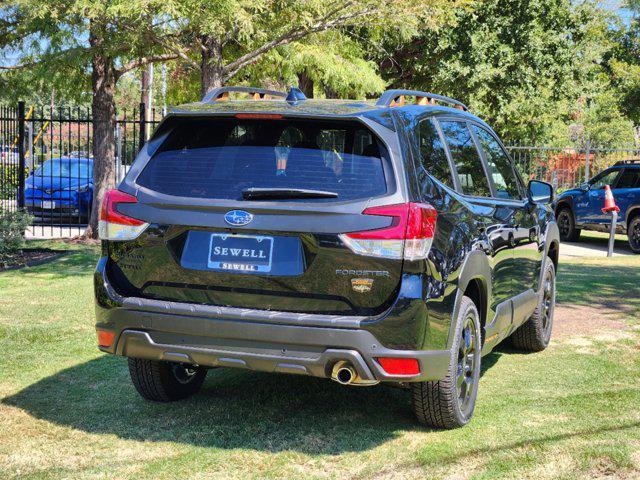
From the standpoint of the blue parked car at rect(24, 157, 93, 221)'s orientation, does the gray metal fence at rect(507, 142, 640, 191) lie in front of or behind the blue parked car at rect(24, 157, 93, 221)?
behind

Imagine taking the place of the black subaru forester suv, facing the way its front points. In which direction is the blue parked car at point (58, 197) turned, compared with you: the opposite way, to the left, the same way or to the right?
the opposite way

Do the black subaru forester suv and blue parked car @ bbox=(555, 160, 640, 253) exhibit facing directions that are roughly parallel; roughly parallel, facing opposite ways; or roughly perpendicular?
roughly perpendicular

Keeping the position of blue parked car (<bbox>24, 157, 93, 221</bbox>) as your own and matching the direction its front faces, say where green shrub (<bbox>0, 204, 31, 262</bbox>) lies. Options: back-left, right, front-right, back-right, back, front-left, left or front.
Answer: front-left

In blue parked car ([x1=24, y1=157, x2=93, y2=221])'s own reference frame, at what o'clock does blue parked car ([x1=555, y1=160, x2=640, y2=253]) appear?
blue parked car ([x1=555, y1=160, x2=640, y2=253]) is roughly at 8 o'clock from blue parked car ([x1=24, y1=157, x2=93, y2=221]).

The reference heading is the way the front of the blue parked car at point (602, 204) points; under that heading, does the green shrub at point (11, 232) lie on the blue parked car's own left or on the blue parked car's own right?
on the blue parked car's own left

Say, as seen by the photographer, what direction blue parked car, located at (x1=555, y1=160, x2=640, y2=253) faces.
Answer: facing away from the viewer and to the left of the viewer

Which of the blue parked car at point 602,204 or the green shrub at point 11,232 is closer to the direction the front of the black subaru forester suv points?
the blue parked car

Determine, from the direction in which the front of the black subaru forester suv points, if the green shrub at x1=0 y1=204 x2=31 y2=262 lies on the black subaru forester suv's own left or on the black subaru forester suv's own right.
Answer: on the black subaru forester suv's own left

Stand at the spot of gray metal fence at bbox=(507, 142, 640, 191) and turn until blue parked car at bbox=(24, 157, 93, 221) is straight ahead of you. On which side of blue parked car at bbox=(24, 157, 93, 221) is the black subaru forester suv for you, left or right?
left
